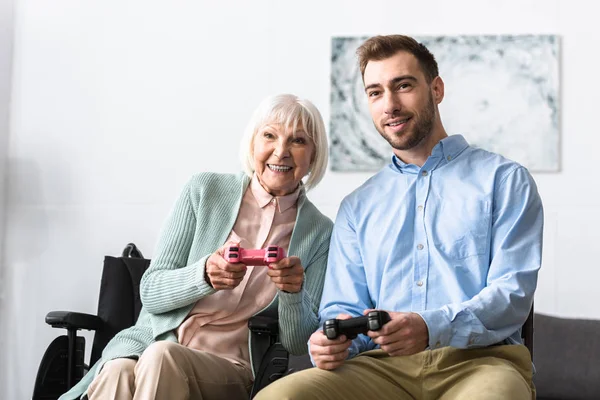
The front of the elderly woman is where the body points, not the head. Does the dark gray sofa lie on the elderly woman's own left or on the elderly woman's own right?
on the elderly woman's own left

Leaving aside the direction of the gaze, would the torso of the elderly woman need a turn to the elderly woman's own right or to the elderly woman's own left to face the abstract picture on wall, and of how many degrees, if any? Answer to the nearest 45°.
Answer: approximately 135° to the elderly woman's own left

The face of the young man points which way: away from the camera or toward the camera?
toward the camera

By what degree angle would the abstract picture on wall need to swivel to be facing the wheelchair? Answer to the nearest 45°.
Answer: approximately 45° to its right

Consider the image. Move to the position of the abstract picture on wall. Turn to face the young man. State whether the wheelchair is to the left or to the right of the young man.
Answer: right

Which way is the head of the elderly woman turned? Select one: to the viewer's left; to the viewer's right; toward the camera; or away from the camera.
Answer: toward the camera

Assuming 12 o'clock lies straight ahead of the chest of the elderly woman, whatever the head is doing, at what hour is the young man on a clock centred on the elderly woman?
The young man is roughly at 10 o'clock from the elderly woman.

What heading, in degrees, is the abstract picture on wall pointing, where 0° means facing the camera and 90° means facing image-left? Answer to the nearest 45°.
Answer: approximately 0°

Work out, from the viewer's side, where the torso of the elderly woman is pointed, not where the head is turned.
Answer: toward the camera

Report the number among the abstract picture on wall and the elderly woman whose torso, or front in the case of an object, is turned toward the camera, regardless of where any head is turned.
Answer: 2

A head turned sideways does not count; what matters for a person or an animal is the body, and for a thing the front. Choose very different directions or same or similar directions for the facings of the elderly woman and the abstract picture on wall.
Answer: same or similar directions
